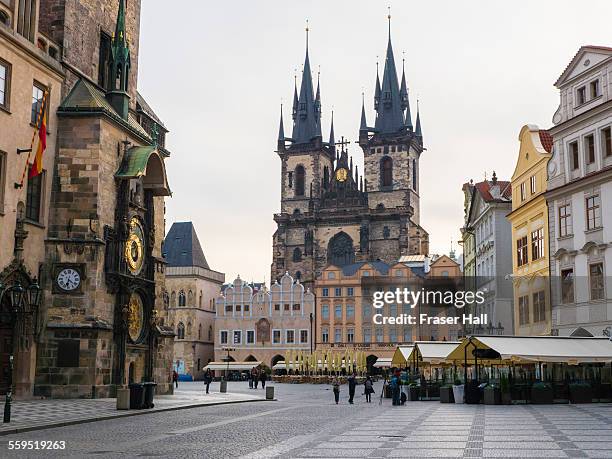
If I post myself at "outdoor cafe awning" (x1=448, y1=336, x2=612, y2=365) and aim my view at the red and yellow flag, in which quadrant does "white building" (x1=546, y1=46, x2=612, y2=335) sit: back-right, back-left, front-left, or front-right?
back-right

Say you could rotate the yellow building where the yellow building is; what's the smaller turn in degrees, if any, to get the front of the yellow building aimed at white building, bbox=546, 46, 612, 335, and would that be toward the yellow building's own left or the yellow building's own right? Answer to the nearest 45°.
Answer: approximately 45° to the yellow building's own left

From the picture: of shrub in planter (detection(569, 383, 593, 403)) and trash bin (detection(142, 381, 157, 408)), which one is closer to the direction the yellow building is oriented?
the trash bin

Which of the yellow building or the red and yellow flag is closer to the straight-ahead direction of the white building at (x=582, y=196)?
the red and yellow flag

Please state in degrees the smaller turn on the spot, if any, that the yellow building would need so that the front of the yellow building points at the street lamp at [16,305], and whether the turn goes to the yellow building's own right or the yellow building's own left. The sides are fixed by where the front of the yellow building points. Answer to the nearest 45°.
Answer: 0° — it already faces it

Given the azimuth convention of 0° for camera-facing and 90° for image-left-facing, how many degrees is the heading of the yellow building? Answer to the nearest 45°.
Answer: approximately 45°

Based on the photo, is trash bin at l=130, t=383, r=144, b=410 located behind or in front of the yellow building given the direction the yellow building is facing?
in front

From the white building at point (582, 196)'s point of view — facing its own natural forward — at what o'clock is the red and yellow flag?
The red and yellow flag is roughly at 12 o'clock from the white building.

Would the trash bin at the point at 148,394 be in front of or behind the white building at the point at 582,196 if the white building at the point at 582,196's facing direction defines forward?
in front

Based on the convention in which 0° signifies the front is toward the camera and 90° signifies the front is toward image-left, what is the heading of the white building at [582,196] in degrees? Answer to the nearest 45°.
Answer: approximately 45°

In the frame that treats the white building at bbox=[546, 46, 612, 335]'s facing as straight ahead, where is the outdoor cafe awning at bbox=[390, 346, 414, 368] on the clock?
The outdoor cafe awning is roughly at 2 o'clock from the white building.

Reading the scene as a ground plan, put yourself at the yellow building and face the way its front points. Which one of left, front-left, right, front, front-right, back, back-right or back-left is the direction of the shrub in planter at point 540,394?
front-left

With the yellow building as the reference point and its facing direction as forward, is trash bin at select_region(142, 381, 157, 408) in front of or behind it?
in front

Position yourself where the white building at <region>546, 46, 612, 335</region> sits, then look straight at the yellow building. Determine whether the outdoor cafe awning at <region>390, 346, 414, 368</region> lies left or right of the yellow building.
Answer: left
